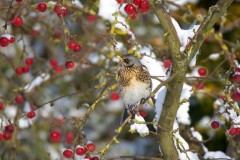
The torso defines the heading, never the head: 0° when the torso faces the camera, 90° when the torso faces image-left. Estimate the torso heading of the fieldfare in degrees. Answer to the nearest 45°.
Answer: approximately 45°

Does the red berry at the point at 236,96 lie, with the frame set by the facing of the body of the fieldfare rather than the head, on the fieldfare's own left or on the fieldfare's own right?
on the fieldfare's own left

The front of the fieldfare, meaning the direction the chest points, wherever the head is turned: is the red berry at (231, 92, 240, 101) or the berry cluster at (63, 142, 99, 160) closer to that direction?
the berry cluster
